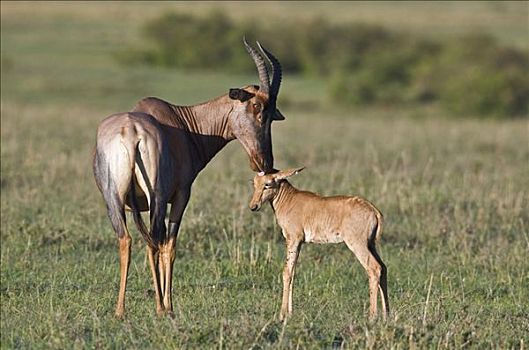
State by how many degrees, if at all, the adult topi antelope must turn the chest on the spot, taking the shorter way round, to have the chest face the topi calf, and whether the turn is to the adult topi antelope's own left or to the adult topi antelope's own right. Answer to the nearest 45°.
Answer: approximately 45° to the adult topi antelope's own right

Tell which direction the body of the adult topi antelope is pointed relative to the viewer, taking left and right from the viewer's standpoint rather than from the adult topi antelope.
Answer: facing away from the viewer and to the right of the viewer

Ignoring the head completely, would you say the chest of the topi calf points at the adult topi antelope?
yes

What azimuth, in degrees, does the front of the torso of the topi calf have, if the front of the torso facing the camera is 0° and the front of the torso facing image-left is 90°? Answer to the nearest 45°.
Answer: approximately 90°

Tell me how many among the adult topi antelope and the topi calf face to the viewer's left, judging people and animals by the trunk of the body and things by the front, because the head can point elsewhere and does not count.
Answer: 1
